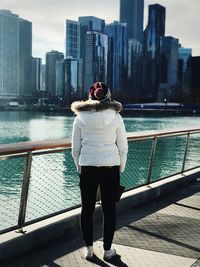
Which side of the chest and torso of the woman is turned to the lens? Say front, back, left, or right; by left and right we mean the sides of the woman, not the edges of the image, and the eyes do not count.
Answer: back
